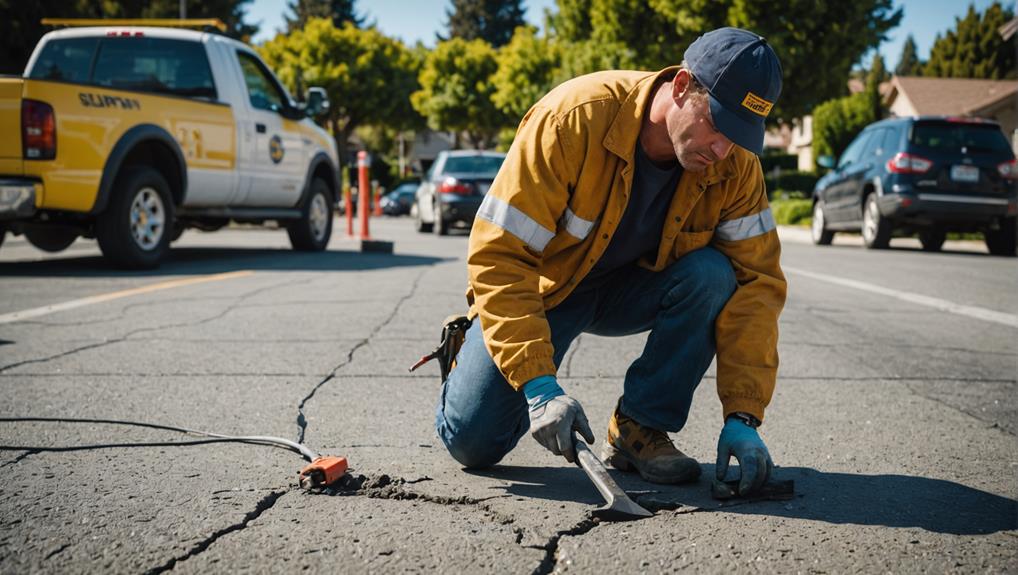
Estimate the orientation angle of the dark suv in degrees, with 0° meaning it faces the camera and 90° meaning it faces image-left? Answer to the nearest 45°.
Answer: approximately 135°

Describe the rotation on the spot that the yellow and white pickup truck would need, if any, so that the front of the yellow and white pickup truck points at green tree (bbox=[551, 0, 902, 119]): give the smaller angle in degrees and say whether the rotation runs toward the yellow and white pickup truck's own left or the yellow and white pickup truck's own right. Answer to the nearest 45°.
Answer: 0° — it already faces it

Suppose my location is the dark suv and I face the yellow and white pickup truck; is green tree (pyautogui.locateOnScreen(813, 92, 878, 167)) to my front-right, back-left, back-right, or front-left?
back-right

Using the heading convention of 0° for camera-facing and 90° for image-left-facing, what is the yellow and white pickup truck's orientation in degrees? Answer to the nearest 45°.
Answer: approximately 225°

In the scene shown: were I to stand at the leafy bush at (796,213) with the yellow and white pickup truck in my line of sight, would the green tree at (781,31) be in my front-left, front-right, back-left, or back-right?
back-right

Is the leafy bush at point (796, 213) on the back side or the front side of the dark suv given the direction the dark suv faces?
on the front side

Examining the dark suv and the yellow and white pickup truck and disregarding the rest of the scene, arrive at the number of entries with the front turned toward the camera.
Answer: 0

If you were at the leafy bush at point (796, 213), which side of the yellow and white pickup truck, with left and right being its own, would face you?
front

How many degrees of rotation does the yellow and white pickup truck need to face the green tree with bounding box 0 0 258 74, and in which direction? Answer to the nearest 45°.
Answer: approximately 45° to its left

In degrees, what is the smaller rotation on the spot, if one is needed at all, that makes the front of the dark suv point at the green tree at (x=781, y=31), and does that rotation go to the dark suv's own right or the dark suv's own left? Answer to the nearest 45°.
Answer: approximately 45° to the dark suv's own right

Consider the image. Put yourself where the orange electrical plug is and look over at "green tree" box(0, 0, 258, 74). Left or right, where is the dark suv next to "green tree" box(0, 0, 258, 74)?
right

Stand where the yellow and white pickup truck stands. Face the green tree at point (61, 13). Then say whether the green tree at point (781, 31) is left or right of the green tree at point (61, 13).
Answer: right

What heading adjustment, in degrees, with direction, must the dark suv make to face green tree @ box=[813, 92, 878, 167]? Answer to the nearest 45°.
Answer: approximately 45° to its right

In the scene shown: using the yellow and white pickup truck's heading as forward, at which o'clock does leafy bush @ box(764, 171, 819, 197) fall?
The leafy bush is roughly at 12 o'clock from the yellow and white pickup truck.

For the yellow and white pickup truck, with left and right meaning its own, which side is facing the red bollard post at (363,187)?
front

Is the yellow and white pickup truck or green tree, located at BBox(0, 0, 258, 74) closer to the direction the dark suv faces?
the green tree
